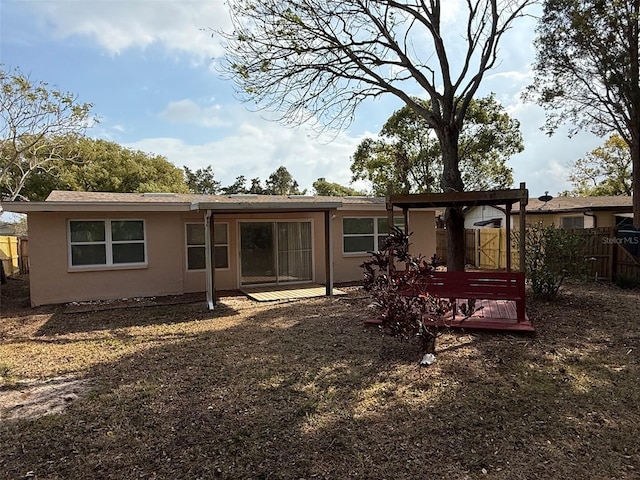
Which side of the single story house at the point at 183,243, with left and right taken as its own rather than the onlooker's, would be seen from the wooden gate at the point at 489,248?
right

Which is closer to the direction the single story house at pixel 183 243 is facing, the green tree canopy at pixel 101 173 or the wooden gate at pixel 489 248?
the green tree canopy

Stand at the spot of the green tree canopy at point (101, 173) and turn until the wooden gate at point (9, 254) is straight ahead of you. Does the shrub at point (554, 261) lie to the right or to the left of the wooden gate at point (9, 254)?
left

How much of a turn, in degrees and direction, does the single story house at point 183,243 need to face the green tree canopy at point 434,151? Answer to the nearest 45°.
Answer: approximately 45° to its right

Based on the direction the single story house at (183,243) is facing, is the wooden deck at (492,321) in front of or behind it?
behind

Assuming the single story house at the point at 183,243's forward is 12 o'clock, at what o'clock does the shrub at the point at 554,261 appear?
The shrub is roughly at 4 o'clock from the single story house.

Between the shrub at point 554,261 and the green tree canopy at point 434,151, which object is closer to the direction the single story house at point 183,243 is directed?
the green tree canopy

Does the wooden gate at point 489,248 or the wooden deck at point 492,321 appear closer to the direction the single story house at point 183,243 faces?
the wooden deck

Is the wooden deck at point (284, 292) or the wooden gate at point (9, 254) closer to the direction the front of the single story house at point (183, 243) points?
the wooden gate

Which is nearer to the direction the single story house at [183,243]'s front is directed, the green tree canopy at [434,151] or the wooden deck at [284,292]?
the green tree canopy

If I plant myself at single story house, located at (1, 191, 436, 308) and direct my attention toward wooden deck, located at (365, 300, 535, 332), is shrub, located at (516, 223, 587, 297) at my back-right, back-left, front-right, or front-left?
front-left

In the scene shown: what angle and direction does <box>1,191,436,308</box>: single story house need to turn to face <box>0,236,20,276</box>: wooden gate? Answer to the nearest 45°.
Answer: approximately 45° to its left

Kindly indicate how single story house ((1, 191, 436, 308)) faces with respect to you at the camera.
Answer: facing away from the viewer

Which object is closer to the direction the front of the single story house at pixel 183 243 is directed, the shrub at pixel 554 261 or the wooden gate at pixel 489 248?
the wooden gate
